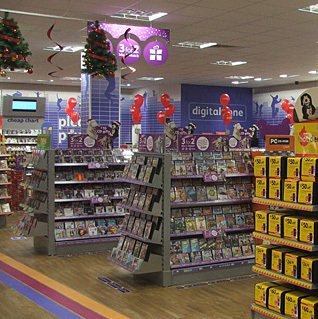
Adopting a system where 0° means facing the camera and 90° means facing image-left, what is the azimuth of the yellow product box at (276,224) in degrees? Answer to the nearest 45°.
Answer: approximately 45°

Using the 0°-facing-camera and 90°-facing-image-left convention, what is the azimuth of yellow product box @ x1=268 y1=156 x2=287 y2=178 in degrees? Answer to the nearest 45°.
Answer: approximately 45°

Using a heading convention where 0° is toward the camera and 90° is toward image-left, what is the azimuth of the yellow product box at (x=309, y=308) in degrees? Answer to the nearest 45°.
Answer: approximately 45°

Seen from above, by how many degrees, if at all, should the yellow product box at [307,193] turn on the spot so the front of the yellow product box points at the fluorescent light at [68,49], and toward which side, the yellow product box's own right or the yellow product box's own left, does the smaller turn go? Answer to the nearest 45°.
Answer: approximately 90° to the yellow product box's own right

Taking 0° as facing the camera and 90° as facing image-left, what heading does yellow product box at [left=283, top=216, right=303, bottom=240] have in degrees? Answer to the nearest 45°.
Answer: approximately 45°

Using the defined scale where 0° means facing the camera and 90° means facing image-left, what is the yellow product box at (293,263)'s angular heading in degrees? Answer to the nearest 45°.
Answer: approximately 45°

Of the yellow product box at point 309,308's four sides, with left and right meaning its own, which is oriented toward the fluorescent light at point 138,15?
right
